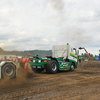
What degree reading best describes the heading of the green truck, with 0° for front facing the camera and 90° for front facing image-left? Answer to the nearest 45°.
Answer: approximately 225°
